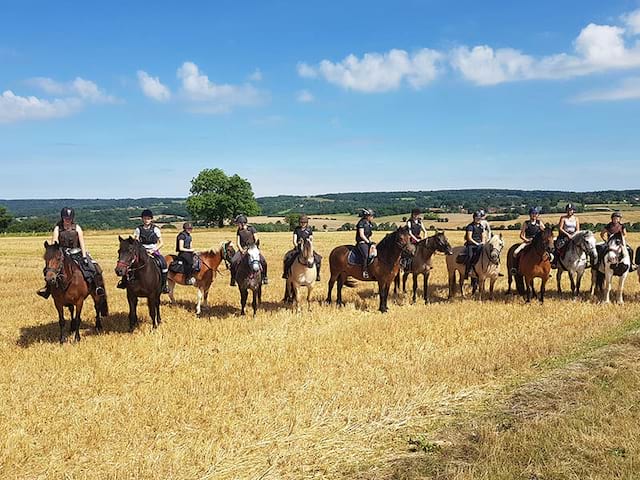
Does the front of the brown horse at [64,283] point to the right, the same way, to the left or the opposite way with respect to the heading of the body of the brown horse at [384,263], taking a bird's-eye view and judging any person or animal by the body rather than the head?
to the right

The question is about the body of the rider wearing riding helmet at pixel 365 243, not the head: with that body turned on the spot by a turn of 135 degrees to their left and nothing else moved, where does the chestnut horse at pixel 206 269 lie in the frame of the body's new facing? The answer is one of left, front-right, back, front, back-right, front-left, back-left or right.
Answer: left

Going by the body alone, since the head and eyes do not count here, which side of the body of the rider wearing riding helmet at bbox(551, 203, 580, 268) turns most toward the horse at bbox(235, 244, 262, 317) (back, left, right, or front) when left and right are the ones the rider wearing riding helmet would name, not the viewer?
right

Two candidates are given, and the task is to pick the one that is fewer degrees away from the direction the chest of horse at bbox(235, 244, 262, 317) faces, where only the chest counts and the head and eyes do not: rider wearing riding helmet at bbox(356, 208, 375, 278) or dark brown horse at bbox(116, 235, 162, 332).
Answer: the dark brown horse

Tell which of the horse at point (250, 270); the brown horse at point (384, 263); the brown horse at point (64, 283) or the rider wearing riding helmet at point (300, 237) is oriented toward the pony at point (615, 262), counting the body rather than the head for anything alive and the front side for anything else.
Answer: the brown horse at point (384, 263)

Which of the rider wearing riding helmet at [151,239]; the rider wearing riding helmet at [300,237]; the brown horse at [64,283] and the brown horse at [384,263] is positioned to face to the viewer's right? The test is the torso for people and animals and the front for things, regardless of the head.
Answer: the brown horse at [384,263]

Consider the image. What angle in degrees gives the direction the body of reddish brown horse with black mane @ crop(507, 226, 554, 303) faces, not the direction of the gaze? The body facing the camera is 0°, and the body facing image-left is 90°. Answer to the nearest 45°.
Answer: approximately 315°

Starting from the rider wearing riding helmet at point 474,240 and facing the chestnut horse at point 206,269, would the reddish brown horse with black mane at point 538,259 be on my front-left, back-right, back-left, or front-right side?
back-left

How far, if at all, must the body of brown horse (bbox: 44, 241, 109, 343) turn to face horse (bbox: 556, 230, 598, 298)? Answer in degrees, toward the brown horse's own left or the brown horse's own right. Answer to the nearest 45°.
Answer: approximately 135° to the brown horse's own left

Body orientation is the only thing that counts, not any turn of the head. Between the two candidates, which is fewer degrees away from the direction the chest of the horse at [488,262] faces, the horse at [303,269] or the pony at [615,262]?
the pony
